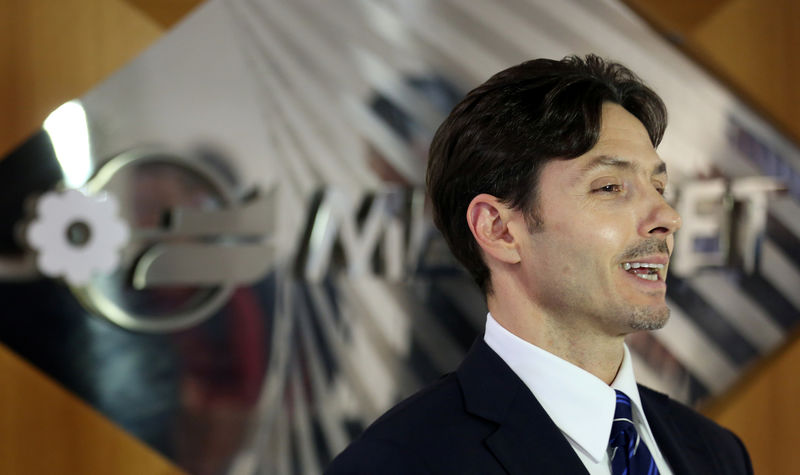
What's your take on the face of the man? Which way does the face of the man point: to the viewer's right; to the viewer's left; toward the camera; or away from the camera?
to the viewer's right

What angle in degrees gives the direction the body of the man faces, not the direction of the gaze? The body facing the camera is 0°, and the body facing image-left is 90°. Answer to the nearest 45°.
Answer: approximately 315°
